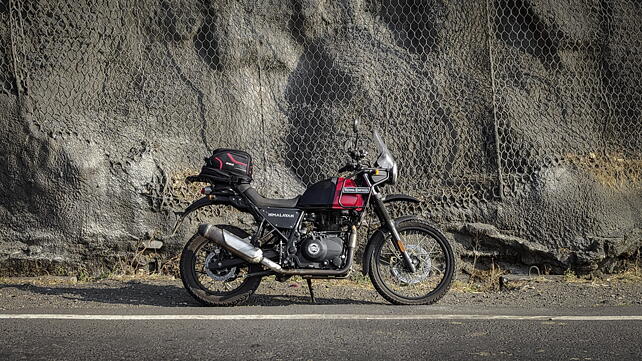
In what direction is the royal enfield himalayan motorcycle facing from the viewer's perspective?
to the viewer's right
